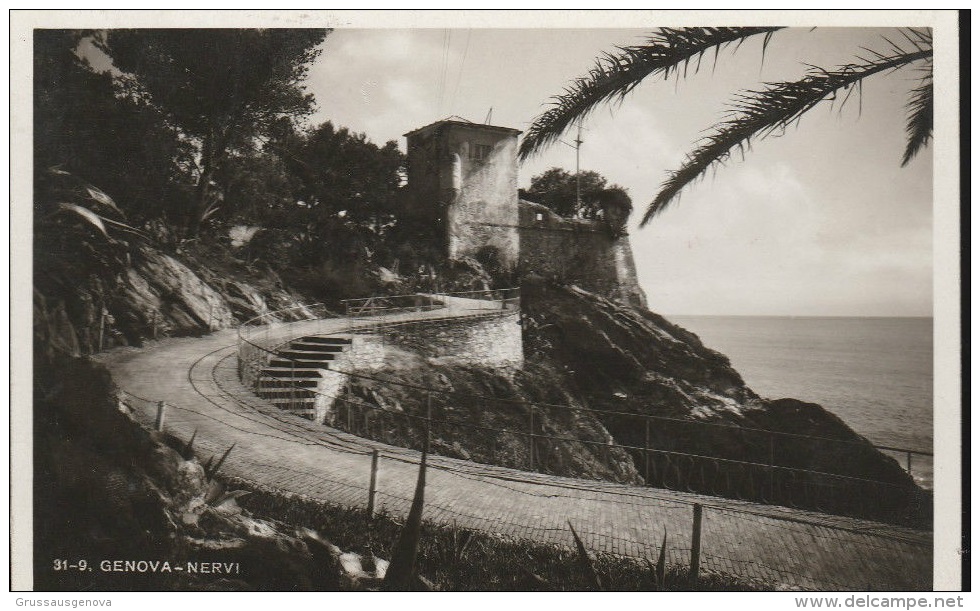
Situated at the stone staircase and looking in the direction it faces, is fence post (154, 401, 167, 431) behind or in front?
in front

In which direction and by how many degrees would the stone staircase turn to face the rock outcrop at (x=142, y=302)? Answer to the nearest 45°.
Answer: approximately 45° to its right
